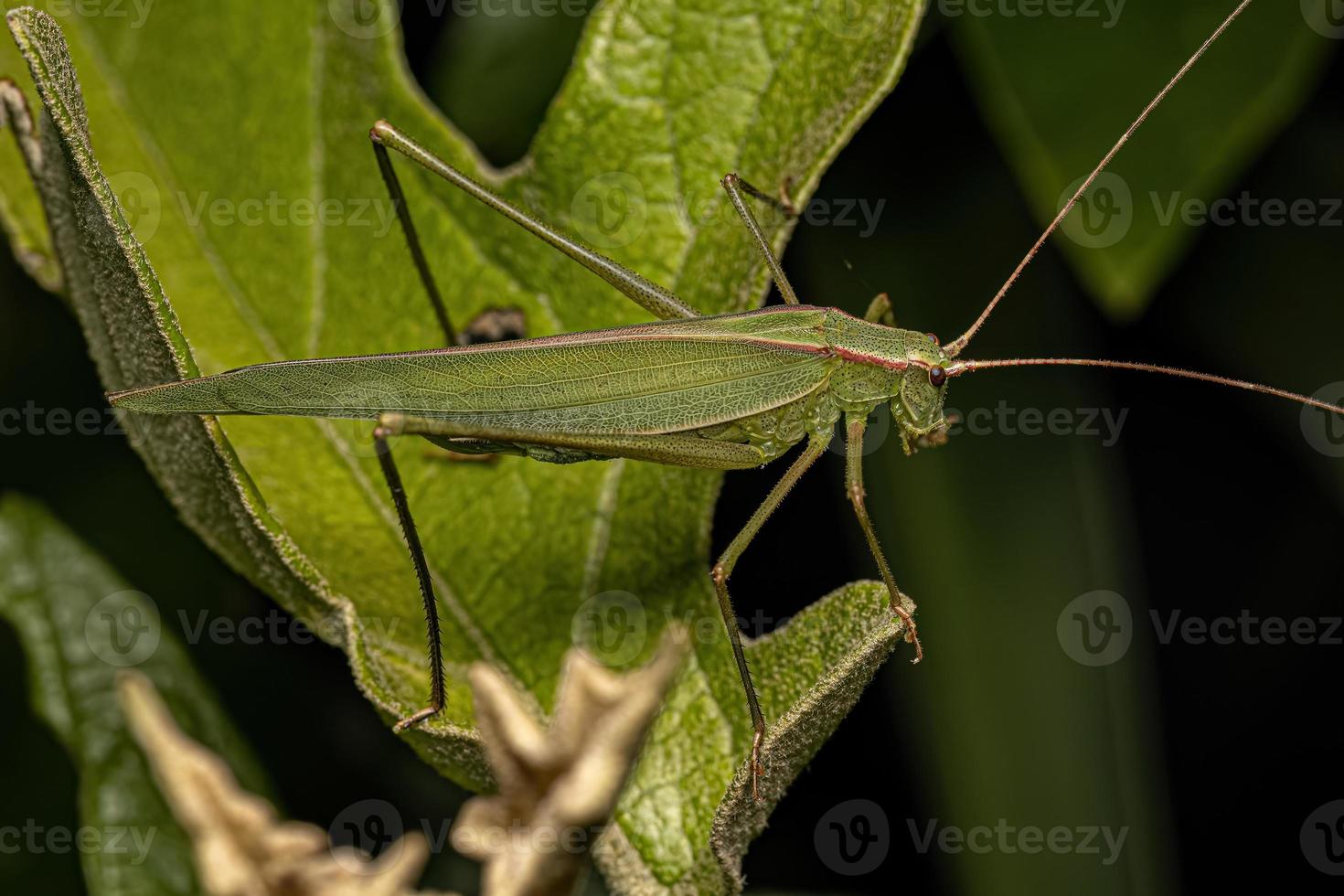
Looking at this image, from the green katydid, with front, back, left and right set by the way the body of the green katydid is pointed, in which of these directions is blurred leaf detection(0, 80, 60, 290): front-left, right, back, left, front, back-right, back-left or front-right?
back

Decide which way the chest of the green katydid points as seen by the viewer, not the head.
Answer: to the viewer's right
